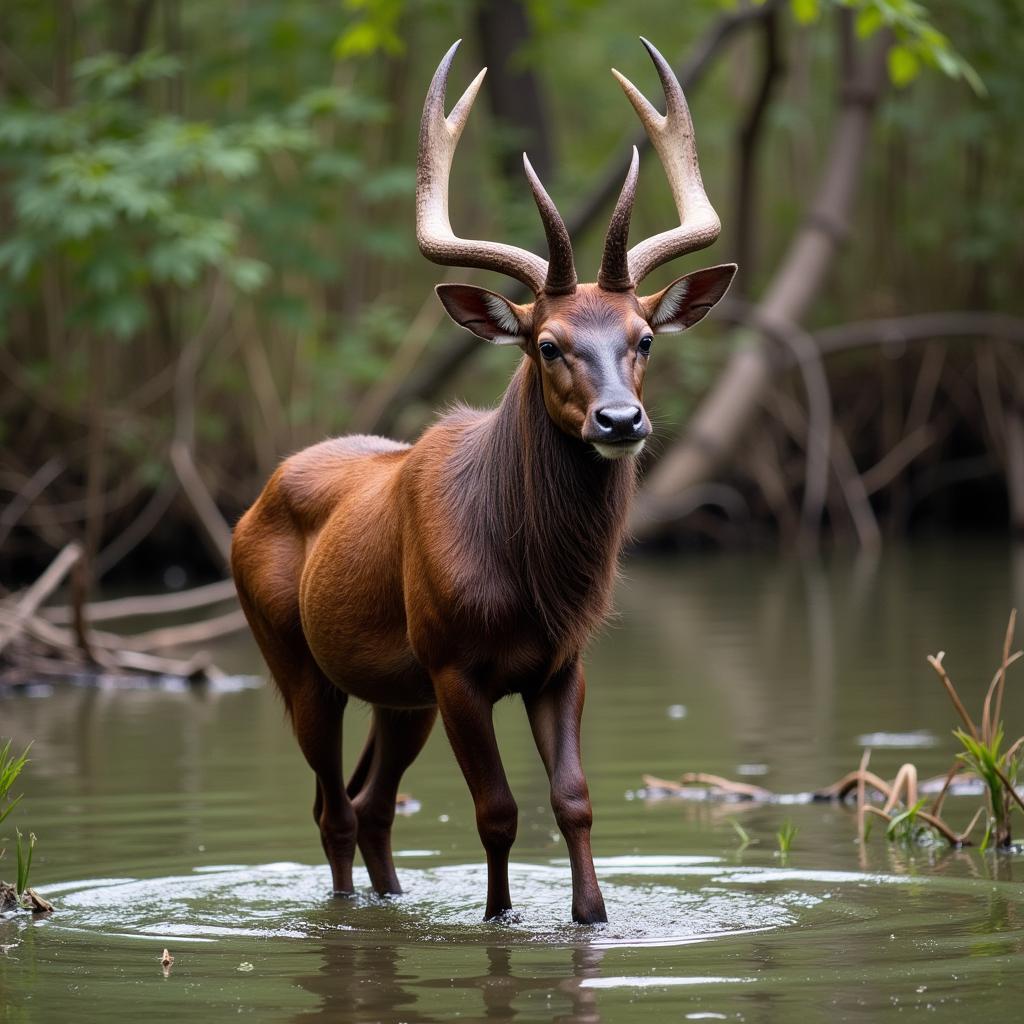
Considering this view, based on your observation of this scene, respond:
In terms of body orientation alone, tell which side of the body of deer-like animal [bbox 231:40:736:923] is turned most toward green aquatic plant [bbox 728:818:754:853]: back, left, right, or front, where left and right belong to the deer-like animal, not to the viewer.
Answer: left

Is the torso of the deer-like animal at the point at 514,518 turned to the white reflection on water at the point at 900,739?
no

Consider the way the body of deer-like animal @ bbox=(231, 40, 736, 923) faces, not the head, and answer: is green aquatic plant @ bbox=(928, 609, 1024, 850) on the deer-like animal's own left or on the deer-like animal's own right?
on the deer-like animal's own left

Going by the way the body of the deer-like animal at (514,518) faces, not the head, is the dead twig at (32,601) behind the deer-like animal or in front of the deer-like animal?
behind

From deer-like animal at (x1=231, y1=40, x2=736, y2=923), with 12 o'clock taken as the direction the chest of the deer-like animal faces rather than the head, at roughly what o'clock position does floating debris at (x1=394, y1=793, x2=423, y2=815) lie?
The floating debris is roughly at 7 o'clock from the deer-like animal.

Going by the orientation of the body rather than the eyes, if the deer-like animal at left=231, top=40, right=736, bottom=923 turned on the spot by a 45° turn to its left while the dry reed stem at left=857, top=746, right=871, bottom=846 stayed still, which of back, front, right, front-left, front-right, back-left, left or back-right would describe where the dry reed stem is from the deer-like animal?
front-left

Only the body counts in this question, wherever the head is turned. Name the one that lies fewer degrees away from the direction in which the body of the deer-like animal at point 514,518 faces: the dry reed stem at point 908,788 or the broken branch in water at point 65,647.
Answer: the dry reed stem

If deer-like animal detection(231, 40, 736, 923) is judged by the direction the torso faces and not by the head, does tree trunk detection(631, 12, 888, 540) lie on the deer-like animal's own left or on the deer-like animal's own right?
on the deer-like animal's own left

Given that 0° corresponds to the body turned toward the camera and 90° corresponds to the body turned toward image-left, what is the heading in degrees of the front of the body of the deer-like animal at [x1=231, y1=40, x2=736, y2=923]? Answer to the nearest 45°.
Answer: approximately 315°

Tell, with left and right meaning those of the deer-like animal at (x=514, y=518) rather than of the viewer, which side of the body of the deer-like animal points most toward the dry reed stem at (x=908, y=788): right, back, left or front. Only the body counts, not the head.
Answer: left

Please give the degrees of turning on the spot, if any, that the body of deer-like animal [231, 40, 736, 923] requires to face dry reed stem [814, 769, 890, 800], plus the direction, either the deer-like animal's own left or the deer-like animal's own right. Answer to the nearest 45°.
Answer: approximately 90° to the deer-like animal's own left

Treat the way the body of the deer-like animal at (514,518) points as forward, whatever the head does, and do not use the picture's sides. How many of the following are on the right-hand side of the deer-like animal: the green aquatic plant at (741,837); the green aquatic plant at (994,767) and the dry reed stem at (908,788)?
0

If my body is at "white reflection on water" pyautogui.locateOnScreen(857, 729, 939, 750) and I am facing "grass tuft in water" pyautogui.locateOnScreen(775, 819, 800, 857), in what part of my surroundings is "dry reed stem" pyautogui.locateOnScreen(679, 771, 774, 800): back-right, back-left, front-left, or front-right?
front-right

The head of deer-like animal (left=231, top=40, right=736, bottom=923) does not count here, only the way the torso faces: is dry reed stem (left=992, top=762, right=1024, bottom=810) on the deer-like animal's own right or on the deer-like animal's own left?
on the deer-like animal's own left
